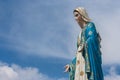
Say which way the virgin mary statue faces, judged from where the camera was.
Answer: facing the viewer and to the left of the viewer
